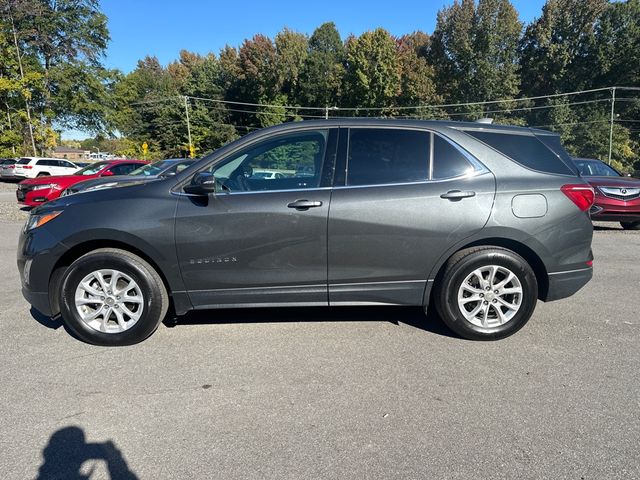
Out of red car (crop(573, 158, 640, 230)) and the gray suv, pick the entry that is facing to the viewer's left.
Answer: the gray suv

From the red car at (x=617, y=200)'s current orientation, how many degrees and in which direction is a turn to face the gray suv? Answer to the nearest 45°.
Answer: approximately 45° to its right

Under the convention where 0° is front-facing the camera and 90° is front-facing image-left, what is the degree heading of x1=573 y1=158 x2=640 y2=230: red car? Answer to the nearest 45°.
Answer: approximately 315°

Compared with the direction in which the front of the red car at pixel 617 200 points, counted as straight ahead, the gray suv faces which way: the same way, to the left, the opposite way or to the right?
to the right

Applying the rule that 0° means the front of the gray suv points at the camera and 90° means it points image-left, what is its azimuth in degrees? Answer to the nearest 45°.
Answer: approximately 90°

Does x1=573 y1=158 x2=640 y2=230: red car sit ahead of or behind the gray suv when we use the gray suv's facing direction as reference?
behind

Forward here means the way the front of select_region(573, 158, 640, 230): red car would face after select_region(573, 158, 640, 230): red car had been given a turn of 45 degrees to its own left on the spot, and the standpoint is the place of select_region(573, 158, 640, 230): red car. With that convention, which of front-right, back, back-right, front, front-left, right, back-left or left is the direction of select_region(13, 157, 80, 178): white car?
back
